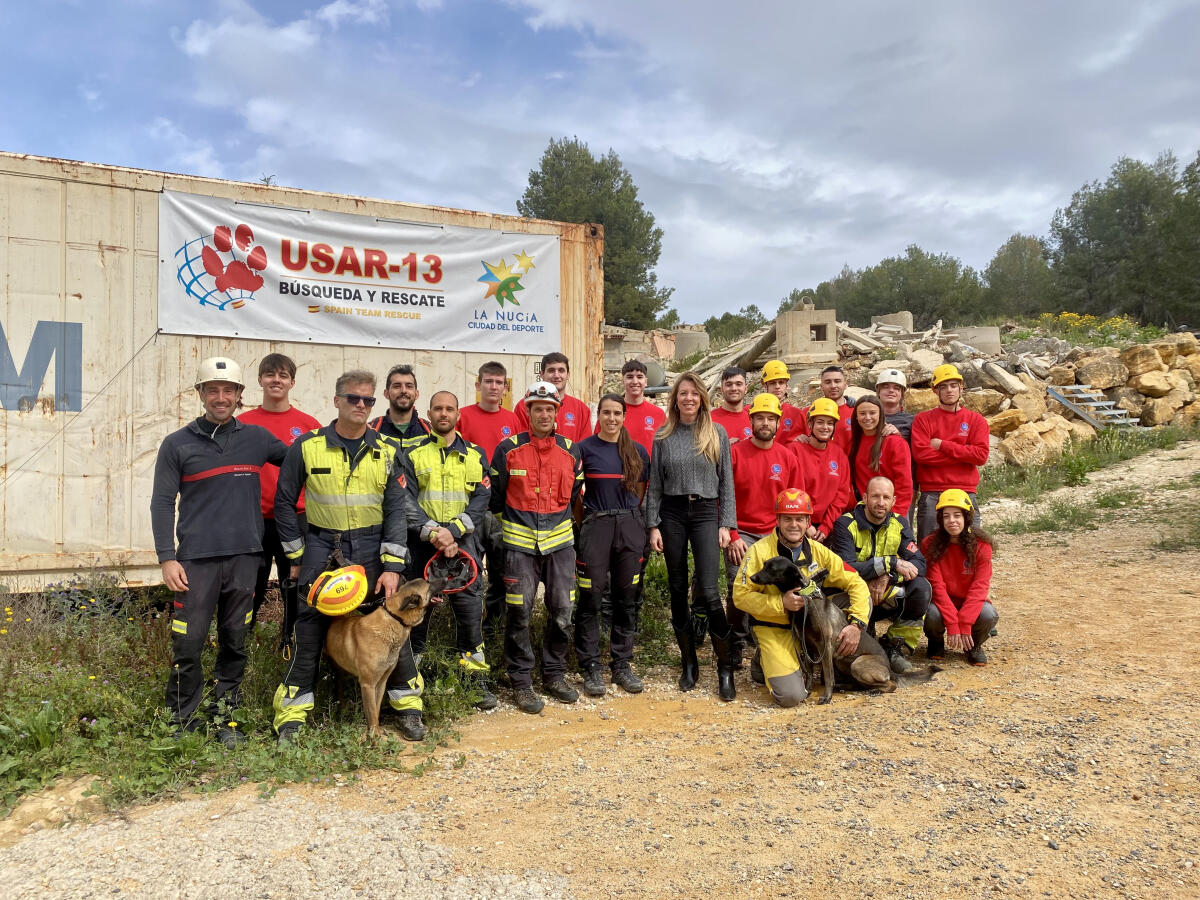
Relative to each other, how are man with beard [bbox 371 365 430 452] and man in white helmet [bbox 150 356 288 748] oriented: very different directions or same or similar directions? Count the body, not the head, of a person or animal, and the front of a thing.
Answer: same or similar directions

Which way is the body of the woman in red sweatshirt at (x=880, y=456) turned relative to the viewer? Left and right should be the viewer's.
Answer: facing the viewer

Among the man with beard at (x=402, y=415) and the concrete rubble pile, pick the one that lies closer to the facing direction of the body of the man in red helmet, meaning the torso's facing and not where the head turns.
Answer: the man with beard

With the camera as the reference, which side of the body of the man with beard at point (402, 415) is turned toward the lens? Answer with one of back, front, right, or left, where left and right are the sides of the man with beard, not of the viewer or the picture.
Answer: front

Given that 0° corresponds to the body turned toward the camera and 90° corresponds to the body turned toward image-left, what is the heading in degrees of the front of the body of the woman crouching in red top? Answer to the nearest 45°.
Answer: approximately 0°

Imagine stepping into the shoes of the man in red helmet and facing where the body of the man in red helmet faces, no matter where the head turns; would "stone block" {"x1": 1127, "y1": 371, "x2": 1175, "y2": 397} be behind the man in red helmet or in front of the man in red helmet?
behind

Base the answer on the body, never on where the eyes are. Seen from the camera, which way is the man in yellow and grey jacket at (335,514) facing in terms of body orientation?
toward the camera

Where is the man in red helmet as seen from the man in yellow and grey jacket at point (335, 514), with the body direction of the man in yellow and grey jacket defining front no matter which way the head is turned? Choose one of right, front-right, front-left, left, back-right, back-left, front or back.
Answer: left

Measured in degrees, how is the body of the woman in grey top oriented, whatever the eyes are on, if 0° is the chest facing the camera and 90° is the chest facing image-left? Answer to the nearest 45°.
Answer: approximately 0°

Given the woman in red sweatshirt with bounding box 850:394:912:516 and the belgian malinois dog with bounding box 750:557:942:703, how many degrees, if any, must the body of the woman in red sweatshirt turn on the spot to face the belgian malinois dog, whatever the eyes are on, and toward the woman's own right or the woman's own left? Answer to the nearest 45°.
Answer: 0° — they already face it

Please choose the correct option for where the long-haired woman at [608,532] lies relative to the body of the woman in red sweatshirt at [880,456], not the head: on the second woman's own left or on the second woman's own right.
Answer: on the second woman's own right
